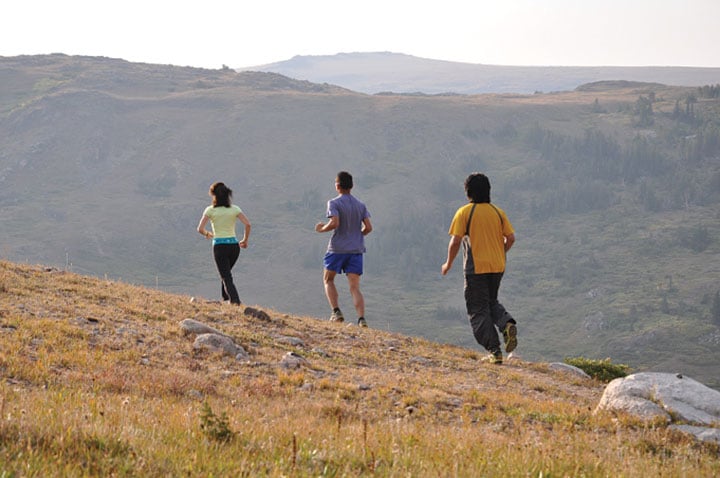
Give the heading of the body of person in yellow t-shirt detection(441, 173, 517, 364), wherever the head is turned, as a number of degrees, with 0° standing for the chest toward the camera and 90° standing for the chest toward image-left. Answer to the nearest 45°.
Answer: approximately 135°

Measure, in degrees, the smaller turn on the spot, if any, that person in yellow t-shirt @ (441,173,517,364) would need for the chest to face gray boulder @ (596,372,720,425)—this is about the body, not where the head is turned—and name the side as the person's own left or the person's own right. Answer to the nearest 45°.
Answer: approximately 180°

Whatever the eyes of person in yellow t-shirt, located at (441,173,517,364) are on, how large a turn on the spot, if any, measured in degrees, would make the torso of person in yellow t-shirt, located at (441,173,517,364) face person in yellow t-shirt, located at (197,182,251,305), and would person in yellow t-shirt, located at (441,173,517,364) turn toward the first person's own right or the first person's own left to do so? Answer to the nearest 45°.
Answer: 0° — they already face them

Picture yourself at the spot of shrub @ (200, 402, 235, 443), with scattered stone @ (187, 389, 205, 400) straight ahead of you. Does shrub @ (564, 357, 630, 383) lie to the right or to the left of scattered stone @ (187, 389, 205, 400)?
right

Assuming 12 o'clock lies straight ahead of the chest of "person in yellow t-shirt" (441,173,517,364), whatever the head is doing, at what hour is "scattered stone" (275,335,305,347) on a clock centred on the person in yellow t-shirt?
The scattered stone is roughly at 11 o'clock from the person in yellow t-shirt.

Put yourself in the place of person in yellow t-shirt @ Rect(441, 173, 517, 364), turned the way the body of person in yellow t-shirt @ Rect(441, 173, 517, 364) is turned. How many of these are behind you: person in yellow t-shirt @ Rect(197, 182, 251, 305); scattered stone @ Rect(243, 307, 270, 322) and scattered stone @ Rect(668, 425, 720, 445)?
1

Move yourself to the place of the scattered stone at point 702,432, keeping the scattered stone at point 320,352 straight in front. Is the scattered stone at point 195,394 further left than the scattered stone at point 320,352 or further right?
left

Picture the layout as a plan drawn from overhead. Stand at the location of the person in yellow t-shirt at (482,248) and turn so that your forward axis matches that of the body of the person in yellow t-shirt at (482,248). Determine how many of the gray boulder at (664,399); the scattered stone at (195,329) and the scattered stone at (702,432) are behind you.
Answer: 2

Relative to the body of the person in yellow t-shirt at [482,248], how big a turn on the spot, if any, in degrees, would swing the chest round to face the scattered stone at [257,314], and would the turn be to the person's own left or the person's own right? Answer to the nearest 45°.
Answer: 0° — they already face it

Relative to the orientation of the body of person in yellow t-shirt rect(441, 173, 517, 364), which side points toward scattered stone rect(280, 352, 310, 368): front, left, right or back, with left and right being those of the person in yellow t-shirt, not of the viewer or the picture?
left

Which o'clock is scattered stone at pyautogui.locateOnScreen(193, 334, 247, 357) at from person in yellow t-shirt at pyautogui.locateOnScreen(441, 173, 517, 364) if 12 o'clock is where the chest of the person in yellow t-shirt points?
The scattered stone is roughly at 10 o'clock from the person in yellow t-shirt.

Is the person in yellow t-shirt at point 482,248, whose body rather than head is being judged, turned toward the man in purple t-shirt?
yes
